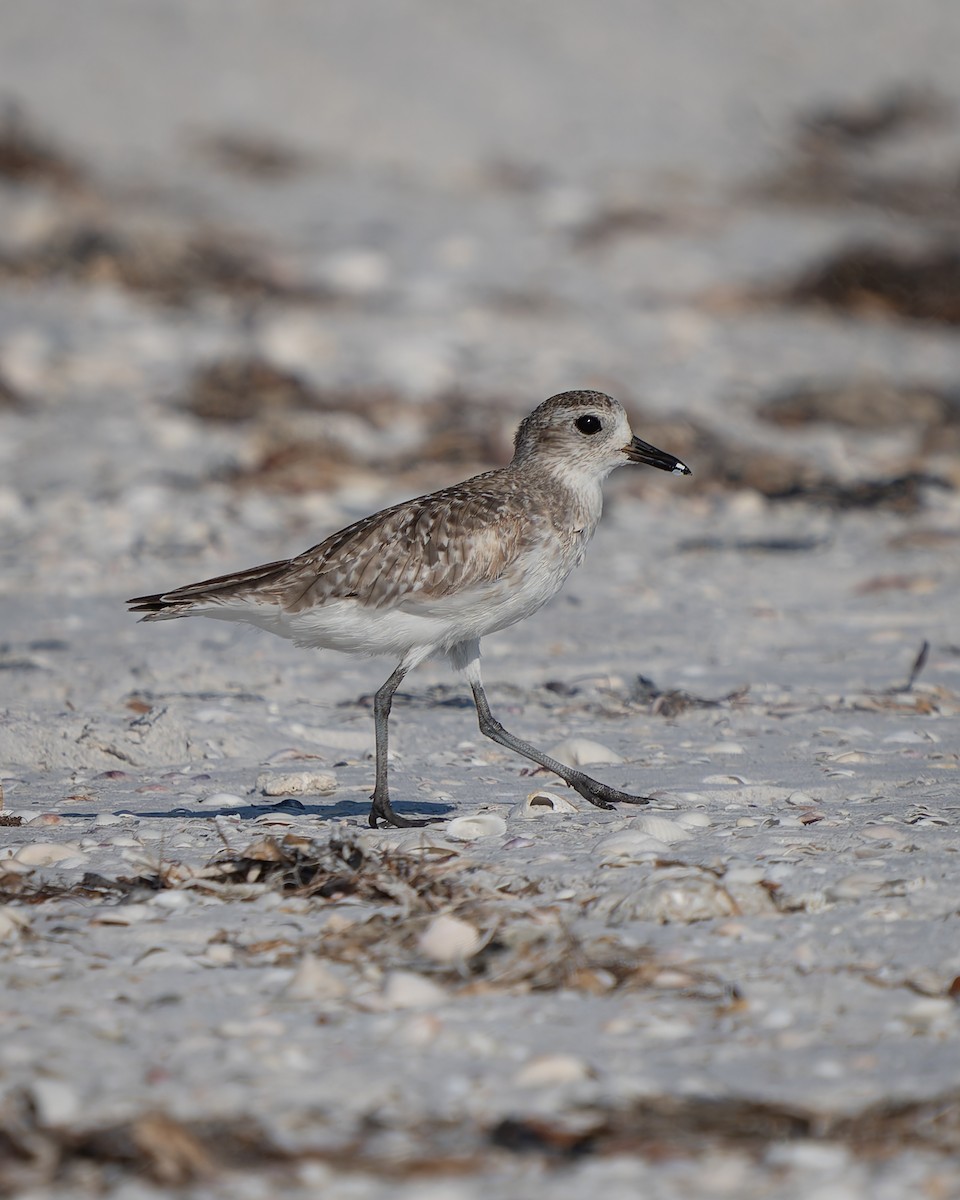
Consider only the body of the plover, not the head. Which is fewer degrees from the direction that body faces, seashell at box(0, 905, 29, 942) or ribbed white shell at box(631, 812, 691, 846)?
the ribbed white shell

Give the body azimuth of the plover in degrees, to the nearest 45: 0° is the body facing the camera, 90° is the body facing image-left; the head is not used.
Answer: approximately 270°

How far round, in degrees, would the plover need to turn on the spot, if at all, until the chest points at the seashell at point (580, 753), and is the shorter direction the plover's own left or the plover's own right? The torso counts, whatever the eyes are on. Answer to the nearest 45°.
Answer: approximately 45° to the plover's own left

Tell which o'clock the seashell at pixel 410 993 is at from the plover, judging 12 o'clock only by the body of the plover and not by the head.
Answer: The seashell is roughly at 3 o'clock from the plover.

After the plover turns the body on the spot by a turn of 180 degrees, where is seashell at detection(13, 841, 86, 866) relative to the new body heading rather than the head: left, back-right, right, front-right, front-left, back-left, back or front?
front-left

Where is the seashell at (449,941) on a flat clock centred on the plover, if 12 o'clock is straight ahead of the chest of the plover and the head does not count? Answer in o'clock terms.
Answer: The seashell is roughly at 3 o'clock from the plover.

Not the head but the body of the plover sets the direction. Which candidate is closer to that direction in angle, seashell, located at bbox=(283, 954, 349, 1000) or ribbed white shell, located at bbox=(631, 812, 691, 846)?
the ribbed white shell

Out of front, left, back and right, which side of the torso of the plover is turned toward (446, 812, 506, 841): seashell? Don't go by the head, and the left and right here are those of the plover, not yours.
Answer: right

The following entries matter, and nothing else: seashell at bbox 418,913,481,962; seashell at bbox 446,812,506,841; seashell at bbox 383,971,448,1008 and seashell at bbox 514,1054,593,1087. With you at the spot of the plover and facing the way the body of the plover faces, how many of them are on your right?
4

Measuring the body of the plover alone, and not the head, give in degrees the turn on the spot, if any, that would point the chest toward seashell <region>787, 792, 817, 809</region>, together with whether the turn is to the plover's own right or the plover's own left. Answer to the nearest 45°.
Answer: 0° — it already faces it

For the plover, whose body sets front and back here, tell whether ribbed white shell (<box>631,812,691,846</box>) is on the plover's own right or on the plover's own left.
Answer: on the plover's own right

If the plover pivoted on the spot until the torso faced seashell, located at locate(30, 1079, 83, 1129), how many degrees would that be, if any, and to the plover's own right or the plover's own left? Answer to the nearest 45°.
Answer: approximately 90° to the plover's own right
